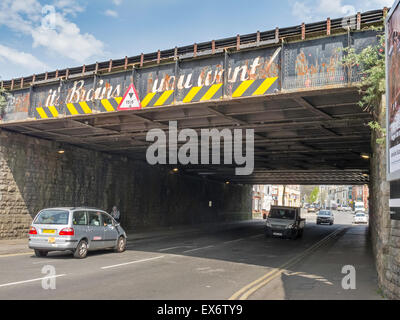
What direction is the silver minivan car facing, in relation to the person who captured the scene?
facing away from the viewer and to the right of the viewer

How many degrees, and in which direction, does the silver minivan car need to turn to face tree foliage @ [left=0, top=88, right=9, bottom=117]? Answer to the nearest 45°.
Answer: approximately 90° to its left

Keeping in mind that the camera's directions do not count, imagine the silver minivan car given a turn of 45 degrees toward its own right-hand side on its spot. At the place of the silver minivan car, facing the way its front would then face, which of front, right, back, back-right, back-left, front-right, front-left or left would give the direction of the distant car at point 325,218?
front-left
